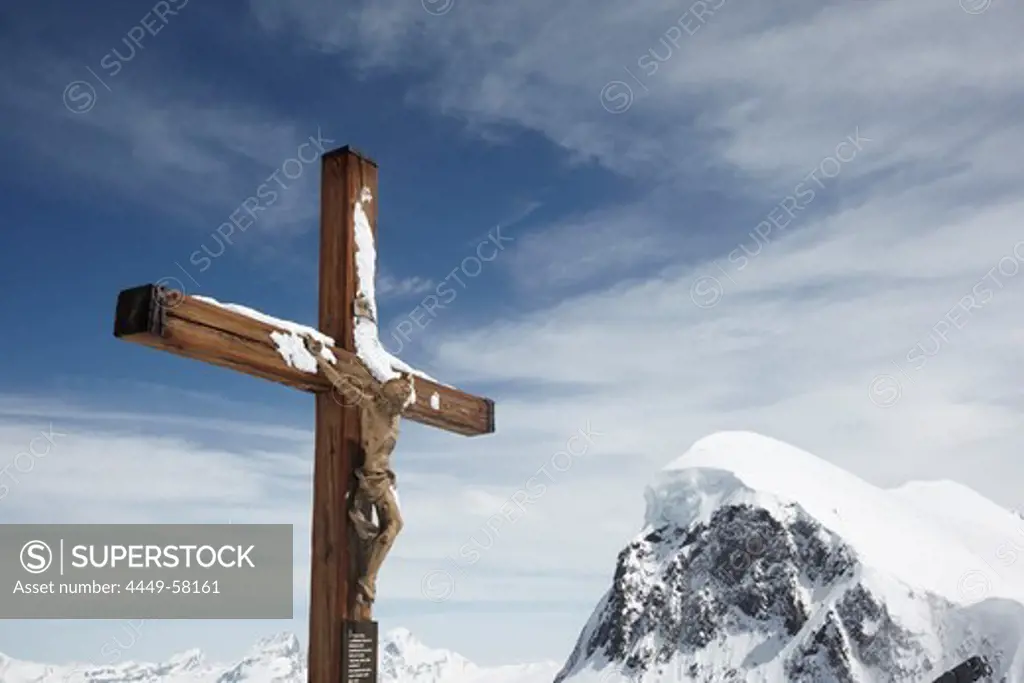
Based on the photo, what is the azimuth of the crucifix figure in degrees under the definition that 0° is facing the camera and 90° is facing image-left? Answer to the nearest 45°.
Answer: approximately 315°

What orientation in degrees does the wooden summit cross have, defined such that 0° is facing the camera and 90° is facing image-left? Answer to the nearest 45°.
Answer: approximately 315°
